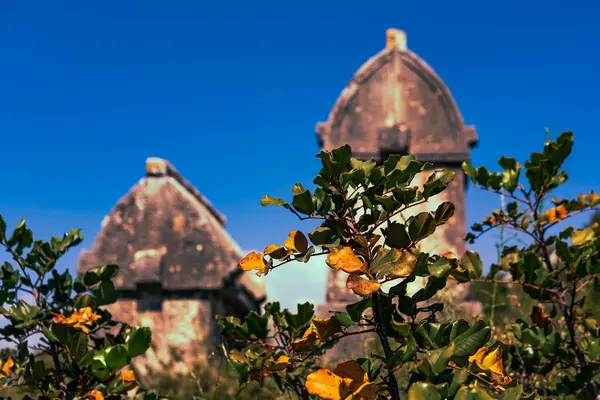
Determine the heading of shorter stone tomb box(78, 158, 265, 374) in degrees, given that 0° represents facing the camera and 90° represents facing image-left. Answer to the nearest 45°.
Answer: approximately 0°
